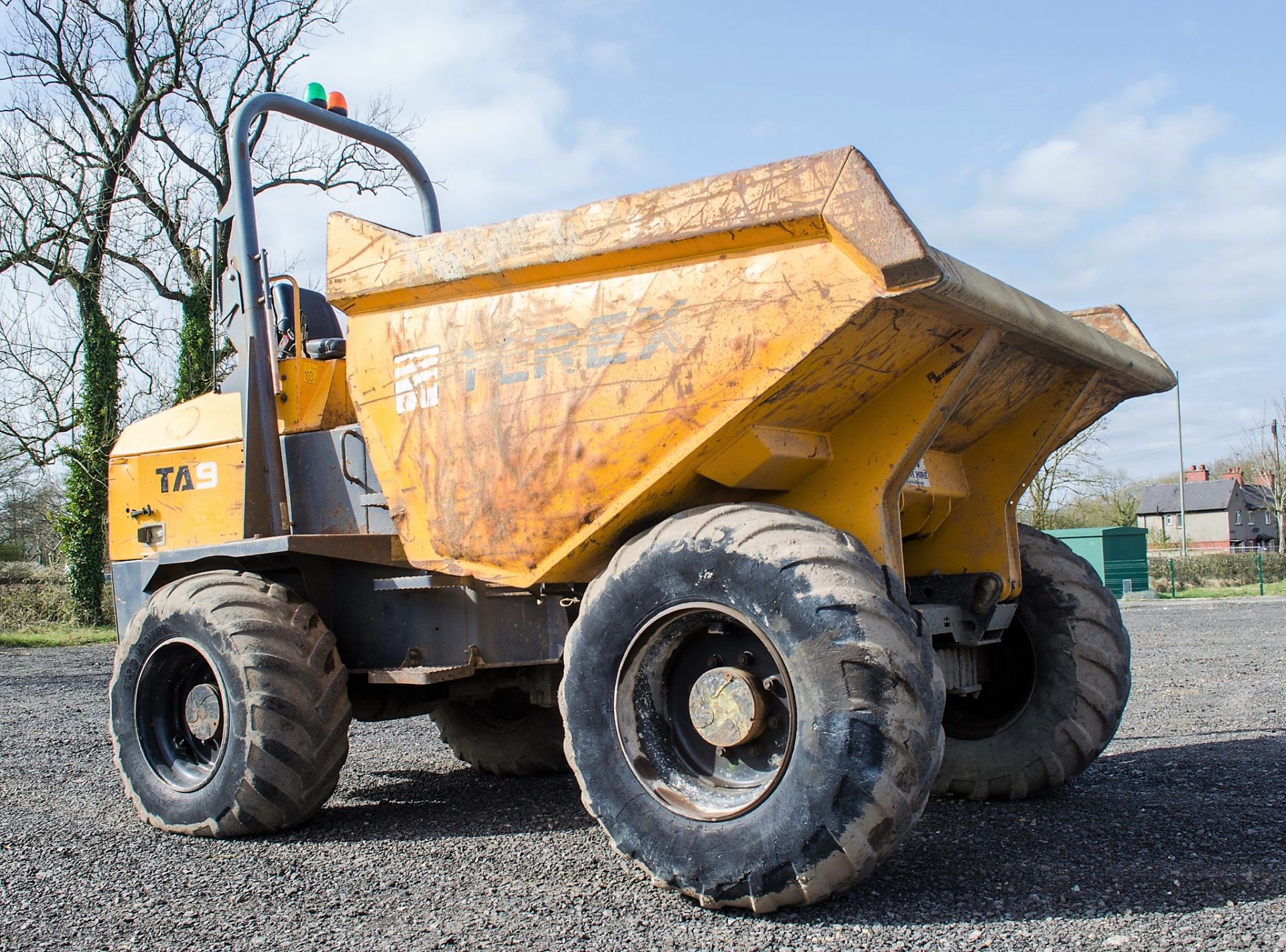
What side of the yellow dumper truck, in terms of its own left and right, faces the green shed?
left

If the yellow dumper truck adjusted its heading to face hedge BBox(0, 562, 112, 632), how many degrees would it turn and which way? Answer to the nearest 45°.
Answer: approximately 180°

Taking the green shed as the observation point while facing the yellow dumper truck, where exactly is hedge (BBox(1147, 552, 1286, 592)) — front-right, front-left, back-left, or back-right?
back-left

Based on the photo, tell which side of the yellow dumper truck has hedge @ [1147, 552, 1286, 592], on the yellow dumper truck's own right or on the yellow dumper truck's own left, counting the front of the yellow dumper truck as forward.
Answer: on the yellow dumper truck's own left

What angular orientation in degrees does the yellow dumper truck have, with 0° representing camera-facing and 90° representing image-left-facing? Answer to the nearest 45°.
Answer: approximately 315°
